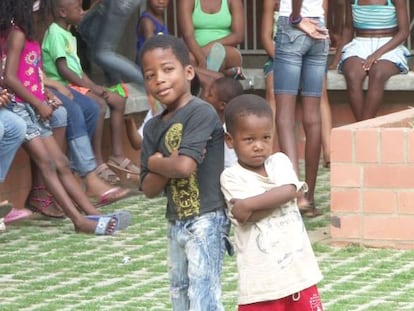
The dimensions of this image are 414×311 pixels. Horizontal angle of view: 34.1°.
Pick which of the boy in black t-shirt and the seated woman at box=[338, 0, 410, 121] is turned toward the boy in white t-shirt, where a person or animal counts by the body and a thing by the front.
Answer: the seated woman

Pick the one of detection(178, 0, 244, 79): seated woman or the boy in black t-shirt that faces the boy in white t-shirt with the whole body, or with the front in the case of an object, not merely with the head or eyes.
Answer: the seated woman

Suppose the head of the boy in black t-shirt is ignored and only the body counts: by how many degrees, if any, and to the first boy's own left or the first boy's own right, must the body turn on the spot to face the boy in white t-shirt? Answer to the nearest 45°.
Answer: approximately 90° to the first boy's own left

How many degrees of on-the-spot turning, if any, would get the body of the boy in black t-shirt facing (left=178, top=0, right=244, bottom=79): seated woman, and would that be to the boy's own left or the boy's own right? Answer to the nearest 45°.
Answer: approximately 135° to the boy's own right

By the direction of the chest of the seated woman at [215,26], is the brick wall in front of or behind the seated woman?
in front

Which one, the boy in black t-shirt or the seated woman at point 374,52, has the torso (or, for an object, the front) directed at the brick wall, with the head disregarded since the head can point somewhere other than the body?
the seated woman

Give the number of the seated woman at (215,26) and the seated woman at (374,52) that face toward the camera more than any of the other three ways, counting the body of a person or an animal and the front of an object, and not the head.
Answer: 2

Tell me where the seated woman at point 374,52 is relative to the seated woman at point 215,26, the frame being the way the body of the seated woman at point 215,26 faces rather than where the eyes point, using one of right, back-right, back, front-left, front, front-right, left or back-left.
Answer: left

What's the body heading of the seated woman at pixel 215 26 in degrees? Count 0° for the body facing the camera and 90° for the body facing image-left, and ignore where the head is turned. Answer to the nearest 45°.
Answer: approximately 0°

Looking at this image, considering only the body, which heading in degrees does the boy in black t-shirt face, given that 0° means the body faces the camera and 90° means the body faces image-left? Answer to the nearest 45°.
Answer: approximately 45°

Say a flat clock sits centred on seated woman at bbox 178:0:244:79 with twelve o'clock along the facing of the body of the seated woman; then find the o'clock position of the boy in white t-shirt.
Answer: The boy in white t-shirt is roughly at 12 o'clock from the seated woman.
